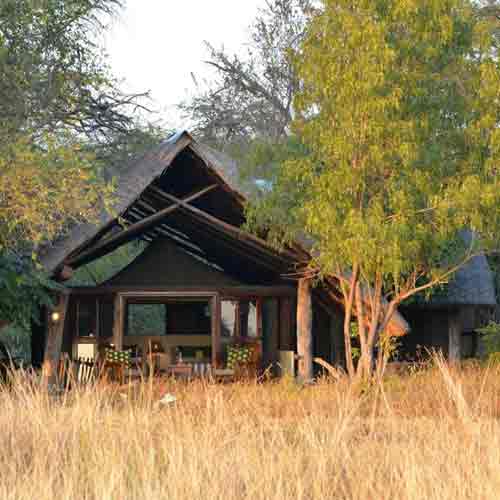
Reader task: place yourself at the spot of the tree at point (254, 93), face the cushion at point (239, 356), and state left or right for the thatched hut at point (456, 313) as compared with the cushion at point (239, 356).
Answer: left

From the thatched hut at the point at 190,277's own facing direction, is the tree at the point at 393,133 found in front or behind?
in front

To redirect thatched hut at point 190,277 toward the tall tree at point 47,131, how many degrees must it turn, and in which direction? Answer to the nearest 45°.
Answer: approximately 45° to its right

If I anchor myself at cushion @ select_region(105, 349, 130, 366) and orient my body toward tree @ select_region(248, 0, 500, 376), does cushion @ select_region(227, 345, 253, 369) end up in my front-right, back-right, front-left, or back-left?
front-left

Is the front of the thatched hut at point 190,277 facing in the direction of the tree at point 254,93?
no

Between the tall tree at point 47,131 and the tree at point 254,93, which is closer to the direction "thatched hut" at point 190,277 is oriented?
the tall tree

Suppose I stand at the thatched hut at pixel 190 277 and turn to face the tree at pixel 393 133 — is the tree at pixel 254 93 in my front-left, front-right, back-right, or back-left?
back-left

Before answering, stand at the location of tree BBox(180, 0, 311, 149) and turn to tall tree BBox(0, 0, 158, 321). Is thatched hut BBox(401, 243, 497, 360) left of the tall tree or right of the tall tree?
left

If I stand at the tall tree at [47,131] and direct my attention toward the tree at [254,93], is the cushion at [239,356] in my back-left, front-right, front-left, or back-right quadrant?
front-right

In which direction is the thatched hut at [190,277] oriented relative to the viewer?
toward the camera
